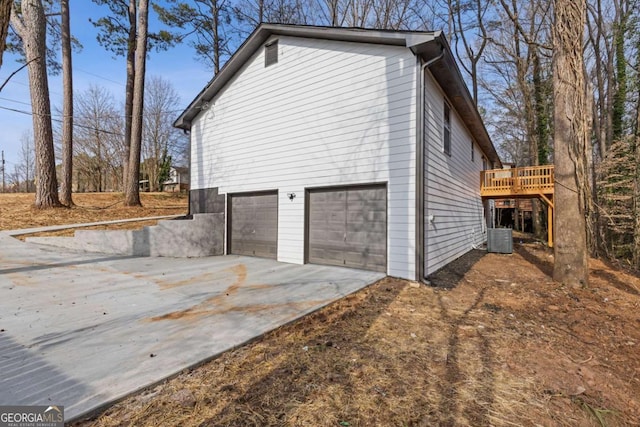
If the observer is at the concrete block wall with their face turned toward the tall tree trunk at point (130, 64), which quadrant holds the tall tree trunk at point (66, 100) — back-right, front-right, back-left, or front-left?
front-left

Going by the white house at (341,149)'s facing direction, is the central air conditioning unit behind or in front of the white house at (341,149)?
behind
